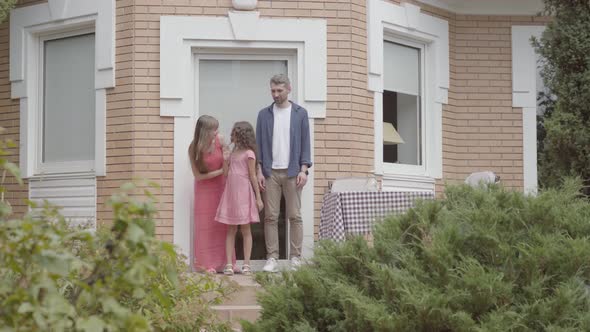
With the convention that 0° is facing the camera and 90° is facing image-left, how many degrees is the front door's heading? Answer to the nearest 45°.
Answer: approximately 0°

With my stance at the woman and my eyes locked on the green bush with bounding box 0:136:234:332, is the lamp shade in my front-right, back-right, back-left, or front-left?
back-left

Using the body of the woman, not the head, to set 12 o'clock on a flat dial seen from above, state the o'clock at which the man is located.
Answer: The man is roughly at 11 o'clock from the woman.

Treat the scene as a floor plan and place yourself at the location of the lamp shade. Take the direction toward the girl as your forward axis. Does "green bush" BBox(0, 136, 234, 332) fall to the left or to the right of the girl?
left

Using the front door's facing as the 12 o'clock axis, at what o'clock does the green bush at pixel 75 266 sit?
The green bush is roughly at 12 o'clock from the front door.

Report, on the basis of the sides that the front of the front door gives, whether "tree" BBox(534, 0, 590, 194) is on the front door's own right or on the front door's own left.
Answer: on the front door's own left

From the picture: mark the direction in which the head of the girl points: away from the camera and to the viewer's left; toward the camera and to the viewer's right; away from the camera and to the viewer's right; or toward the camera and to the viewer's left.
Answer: away from the camera and to the viewer's left

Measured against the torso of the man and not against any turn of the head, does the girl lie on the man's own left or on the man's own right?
on the man's own right

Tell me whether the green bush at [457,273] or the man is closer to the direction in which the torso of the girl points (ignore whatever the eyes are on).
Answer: the green bush

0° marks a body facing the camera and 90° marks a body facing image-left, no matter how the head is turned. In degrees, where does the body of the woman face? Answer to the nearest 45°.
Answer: approximately 315°

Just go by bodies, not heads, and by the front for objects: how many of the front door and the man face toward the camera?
2
